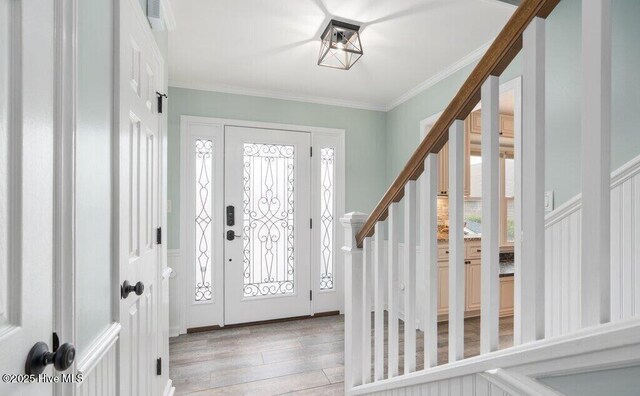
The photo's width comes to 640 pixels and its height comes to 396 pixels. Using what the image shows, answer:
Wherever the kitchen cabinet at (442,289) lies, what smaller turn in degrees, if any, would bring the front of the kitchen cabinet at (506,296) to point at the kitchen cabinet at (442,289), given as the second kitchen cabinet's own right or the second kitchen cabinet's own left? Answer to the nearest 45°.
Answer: approximately 45° to the second kitchen cabinet's own right

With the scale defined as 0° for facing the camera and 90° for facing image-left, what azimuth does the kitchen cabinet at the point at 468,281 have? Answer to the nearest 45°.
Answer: approximately 0°

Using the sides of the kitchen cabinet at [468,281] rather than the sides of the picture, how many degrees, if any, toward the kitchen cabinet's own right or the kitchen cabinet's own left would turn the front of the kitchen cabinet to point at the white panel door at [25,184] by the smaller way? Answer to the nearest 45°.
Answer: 0° — it already faces it

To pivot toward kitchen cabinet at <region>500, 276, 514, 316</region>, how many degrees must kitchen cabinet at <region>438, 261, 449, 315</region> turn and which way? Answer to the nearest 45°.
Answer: approximately 135° to its left

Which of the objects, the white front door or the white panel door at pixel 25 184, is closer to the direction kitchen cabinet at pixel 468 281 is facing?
the white panel door
